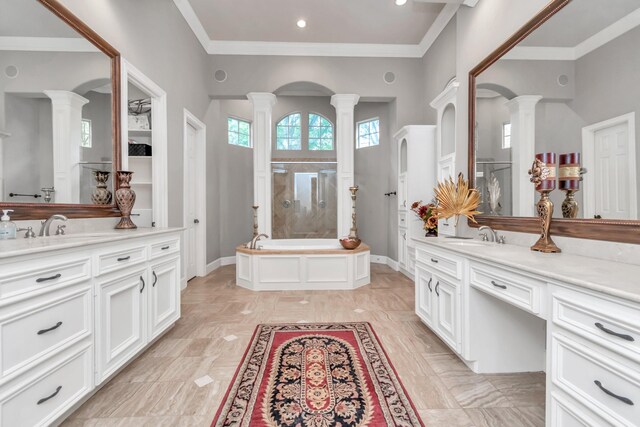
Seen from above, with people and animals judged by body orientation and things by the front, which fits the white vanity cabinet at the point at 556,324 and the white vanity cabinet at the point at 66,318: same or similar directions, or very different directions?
very different directions

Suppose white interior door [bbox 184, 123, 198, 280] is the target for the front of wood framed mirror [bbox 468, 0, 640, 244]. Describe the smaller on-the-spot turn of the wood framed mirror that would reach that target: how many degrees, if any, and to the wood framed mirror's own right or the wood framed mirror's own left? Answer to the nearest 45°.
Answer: approximately 45° to the wood framed mirror's own right

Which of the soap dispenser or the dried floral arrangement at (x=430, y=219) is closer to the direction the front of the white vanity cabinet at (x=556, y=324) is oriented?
the soap dispenser

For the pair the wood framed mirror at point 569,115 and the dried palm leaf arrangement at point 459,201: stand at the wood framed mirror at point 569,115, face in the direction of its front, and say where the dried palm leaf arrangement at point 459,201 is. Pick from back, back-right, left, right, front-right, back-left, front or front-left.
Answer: right

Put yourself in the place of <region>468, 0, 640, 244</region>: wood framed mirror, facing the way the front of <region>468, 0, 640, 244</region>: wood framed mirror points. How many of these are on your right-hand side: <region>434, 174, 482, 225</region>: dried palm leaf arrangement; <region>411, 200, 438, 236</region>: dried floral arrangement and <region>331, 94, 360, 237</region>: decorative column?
3

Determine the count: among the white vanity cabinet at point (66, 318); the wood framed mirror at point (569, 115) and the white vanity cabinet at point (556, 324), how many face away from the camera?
0

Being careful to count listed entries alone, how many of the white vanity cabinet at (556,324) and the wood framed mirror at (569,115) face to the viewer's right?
0

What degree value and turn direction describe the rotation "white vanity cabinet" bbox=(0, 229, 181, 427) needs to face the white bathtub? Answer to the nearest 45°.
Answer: approximately 90° to its left

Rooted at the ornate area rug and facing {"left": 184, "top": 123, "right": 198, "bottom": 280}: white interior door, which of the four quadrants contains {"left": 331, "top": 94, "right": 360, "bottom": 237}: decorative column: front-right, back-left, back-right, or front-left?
front-right

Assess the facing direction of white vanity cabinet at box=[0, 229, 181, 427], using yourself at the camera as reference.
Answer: facing the viewer and to the right of the viewer

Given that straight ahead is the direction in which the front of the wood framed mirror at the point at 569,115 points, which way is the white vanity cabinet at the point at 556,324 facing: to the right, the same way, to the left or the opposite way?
the same way

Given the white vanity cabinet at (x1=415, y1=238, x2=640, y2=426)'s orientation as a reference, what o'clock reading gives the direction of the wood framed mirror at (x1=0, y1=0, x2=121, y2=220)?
The wood framed mirror is roughly at 1 o'clock from the white vanity cabinet.

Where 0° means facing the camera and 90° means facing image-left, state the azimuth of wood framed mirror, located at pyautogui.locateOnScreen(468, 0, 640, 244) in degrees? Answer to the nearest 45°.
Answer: approximately 45°

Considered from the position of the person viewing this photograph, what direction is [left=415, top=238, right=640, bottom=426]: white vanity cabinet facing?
facing the viewer and to the left of the viewer

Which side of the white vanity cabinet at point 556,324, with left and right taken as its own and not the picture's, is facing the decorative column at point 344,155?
right

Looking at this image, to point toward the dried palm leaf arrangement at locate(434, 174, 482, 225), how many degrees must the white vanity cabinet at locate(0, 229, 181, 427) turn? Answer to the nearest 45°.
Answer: approximately 45° to its left
